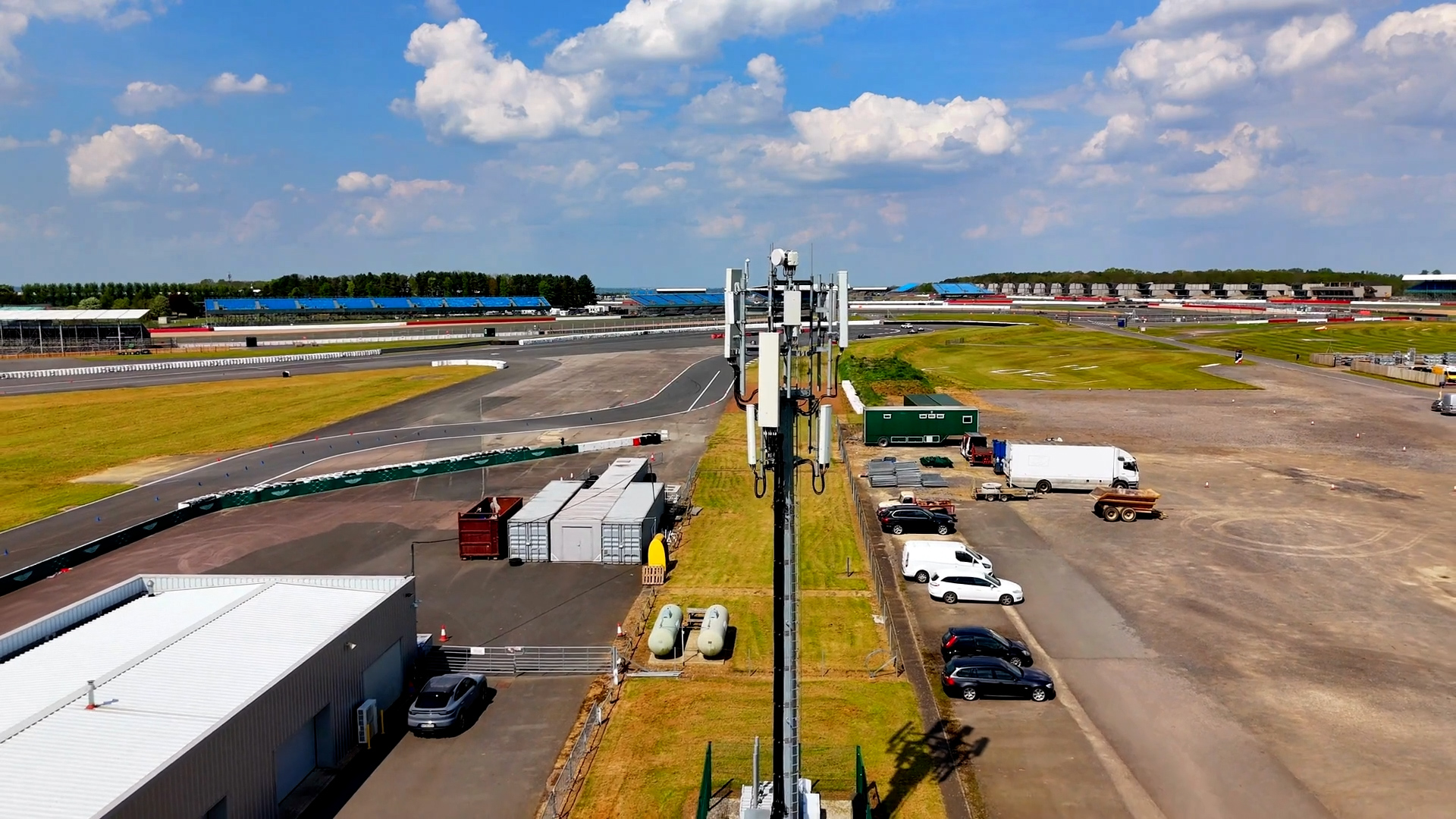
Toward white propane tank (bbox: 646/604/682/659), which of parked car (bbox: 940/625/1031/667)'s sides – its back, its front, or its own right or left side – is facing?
back

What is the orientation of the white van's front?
to the viewer's right

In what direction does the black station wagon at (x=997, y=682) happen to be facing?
to the viewer's right

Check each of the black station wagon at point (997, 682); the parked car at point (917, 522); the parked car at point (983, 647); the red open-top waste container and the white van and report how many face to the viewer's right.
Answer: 4

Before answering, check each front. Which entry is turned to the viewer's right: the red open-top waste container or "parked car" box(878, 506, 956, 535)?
the parked car

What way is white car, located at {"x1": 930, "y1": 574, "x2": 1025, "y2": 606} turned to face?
to the viewer's right
